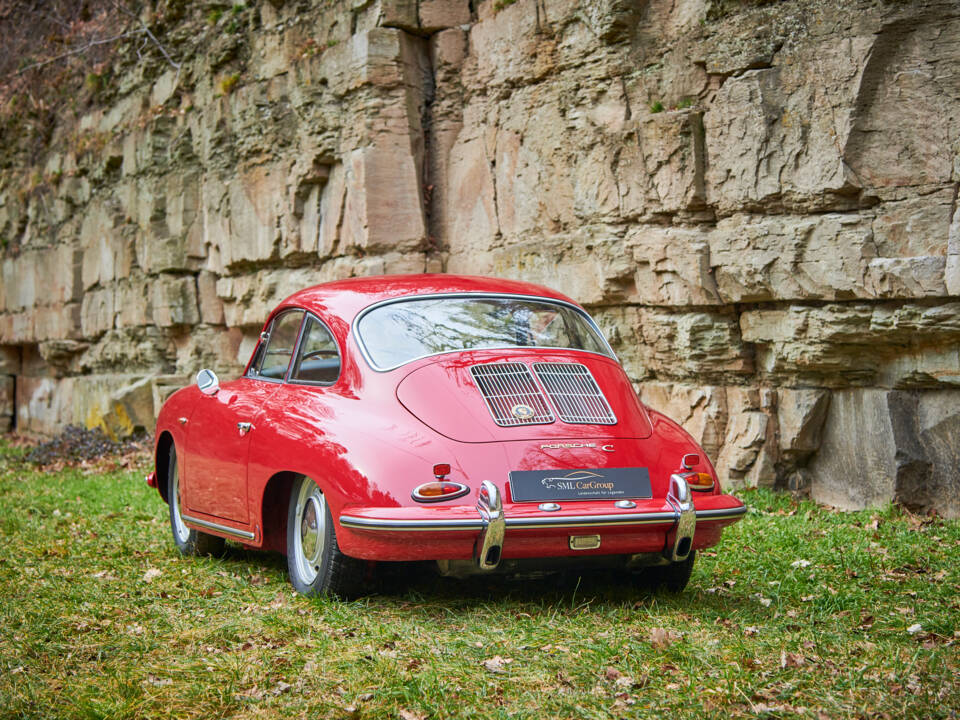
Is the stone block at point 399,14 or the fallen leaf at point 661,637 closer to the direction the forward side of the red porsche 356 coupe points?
the stone block

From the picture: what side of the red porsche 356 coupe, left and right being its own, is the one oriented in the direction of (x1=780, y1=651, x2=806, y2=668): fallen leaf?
back

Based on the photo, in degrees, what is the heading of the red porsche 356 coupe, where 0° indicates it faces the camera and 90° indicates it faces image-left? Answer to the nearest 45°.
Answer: approximately 135°

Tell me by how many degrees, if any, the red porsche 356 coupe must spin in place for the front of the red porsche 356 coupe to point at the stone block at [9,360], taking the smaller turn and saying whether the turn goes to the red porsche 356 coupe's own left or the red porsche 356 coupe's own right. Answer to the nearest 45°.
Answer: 0° — it already faces it

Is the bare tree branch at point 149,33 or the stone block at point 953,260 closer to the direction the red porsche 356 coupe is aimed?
the bare tree branch

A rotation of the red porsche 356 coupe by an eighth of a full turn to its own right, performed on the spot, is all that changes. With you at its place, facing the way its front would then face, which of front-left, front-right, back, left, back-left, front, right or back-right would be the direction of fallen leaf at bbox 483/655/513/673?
back

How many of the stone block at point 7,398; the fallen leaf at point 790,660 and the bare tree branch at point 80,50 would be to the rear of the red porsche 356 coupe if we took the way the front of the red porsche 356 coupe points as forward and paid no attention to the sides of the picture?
1

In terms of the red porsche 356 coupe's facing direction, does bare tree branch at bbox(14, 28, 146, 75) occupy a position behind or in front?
in front

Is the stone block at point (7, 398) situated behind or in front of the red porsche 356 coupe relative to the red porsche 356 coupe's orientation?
in front

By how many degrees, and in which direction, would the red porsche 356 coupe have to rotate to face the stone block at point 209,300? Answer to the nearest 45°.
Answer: approximately 45° to its right

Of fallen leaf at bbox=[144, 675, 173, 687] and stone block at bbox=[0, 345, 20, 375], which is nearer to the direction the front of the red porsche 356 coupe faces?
the stone block

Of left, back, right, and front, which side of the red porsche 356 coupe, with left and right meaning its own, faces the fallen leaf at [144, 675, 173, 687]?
back

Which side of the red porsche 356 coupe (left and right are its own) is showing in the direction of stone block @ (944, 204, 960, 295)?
right

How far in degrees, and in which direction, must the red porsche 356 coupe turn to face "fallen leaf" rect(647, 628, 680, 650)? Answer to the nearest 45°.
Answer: approximately 180°

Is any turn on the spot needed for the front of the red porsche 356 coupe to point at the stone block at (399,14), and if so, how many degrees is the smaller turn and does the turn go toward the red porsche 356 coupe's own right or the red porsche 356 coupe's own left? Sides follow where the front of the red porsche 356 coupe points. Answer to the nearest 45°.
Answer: approximately 45° to the red porsche 356 coupe's own right

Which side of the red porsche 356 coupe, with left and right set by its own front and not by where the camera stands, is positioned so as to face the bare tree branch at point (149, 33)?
front
